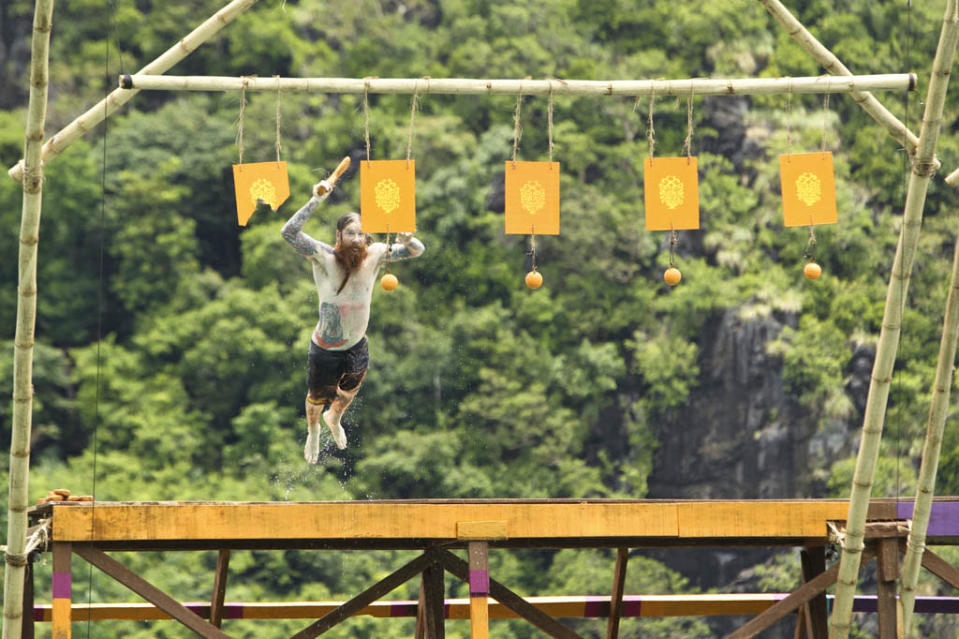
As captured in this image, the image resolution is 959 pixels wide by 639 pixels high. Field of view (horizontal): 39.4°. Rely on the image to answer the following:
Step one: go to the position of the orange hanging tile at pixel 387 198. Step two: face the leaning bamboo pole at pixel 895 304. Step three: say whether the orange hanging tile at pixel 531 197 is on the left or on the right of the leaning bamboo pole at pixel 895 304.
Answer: left

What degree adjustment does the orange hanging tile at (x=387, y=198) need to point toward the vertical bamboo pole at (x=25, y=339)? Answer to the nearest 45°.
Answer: approximately 45° to its right

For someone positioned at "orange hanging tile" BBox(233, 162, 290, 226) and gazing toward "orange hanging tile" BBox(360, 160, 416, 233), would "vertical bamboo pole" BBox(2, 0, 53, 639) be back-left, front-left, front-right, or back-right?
back-right

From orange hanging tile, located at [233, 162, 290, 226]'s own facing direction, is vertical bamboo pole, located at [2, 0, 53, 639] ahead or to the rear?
ahead

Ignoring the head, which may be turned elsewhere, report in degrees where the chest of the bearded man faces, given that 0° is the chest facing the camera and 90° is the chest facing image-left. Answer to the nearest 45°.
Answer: approximately 0°

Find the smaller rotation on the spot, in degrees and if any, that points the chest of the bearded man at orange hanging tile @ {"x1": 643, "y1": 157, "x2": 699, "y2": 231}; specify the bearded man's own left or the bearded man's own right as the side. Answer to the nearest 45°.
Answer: approximately 90° to the bearded man's own left

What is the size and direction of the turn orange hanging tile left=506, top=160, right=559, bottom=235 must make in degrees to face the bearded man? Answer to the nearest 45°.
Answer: approximately 90° to its right

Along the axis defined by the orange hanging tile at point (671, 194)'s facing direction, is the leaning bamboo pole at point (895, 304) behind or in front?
in front

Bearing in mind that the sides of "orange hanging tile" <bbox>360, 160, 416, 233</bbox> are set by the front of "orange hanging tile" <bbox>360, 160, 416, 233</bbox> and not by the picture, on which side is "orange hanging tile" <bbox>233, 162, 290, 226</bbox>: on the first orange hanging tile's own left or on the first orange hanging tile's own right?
on the first orange hanging tile's own right

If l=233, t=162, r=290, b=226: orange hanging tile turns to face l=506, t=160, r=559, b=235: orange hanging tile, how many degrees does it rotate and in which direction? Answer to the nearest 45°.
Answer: approximately 90° to its left

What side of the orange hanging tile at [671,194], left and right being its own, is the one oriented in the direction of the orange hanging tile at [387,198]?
right
